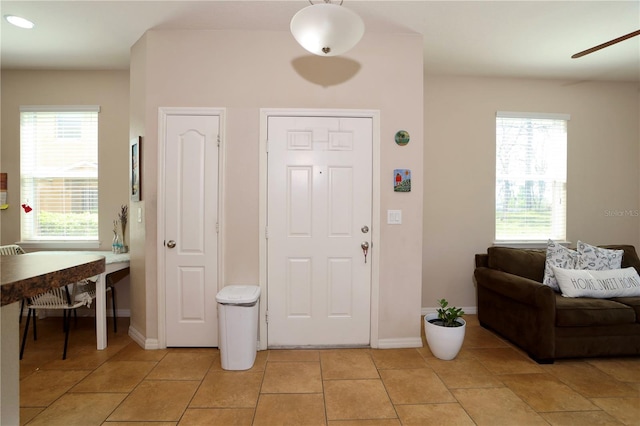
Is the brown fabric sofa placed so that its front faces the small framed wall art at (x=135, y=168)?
no

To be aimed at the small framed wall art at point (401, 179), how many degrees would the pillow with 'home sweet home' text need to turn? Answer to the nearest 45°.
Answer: approximately 45° to its right

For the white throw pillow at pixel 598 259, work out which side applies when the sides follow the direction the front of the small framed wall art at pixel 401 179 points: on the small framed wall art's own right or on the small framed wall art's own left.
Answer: on the small framed wall art's own left

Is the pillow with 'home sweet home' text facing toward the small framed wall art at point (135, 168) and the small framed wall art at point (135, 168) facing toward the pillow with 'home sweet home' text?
no

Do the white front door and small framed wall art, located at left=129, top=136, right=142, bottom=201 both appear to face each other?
no

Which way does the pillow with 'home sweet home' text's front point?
toward the camera

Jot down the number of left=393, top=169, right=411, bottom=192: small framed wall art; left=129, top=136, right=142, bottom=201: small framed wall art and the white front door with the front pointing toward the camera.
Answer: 2

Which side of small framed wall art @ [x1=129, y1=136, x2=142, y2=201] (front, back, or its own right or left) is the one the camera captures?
left

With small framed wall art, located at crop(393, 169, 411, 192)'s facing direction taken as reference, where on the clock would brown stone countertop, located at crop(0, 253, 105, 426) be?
The brown stone countertop is roughly at 1 o'clock from the small framed wall art.

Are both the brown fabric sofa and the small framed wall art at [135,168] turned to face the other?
no

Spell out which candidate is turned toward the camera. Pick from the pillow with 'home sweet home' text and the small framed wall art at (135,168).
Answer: the pillow with 'home sweet home' text

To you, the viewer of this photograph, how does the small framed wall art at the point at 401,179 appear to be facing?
facing the viewer

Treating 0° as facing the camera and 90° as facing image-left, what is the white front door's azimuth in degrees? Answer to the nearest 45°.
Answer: approximately 0°

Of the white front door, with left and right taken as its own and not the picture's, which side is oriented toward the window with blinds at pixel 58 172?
right

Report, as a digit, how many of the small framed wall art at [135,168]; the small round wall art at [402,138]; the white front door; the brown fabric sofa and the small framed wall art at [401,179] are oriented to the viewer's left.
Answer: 1

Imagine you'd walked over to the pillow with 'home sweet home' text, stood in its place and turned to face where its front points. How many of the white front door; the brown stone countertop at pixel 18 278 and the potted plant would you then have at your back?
0

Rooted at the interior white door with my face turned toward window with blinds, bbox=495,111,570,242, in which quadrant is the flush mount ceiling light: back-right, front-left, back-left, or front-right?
front-right

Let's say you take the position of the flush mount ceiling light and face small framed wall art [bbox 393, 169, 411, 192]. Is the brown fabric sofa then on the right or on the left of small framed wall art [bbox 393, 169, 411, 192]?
right

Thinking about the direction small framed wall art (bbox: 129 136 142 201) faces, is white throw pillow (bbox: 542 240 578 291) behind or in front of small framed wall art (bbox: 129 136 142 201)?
behind

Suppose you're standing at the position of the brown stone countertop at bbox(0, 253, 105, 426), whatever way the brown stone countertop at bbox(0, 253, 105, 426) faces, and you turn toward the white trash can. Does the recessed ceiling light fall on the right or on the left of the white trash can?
left

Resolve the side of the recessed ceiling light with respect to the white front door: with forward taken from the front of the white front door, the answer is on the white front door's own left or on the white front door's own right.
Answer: on the white front door's own right
